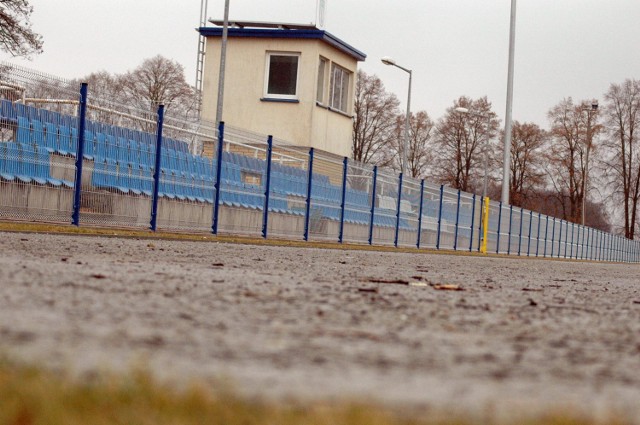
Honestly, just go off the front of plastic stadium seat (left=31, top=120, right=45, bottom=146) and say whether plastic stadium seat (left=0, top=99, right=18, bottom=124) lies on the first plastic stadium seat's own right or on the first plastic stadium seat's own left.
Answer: on the first plastic stadium seat's own right

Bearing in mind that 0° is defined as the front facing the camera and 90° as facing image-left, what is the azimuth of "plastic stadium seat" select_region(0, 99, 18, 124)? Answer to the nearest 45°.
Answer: approximately 315°

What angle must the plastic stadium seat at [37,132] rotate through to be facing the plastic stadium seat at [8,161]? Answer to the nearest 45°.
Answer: approximately 90° to its right

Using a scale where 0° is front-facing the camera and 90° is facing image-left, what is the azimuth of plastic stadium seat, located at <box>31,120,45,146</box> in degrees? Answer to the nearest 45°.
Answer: approximately 315°
